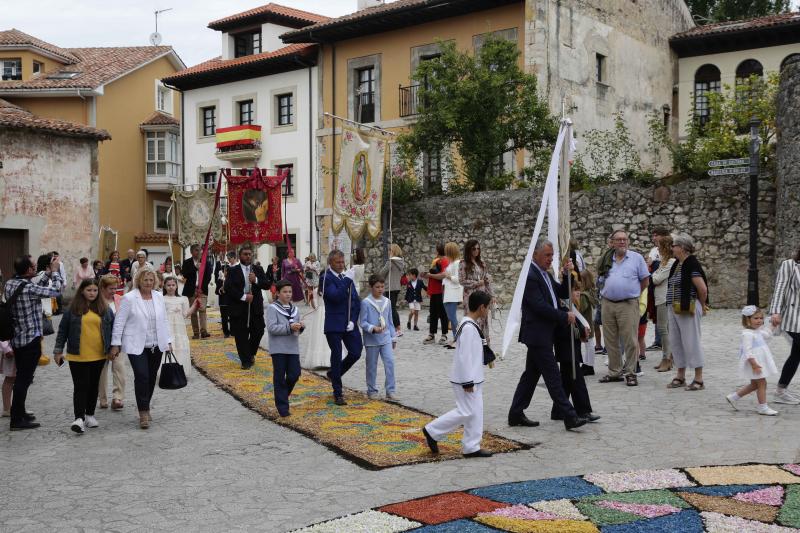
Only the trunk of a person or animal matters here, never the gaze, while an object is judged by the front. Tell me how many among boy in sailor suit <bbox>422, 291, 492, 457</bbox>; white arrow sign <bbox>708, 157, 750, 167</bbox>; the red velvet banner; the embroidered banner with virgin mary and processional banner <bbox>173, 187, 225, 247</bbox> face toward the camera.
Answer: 4

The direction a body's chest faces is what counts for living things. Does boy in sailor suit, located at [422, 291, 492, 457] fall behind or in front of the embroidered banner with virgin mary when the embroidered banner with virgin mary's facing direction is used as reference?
in front

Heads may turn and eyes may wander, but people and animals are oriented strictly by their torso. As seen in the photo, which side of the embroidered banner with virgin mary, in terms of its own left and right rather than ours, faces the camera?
front

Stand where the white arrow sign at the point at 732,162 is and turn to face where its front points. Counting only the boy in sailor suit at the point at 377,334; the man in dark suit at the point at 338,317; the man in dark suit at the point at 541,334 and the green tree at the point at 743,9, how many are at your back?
1

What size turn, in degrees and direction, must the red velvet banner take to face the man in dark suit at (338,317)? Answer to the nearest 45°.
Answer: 0° — it already faces them

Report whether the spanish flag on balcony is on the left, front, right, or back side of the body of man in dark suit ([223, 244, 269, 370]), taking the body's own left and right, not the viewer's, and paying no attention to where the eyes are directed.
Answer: back

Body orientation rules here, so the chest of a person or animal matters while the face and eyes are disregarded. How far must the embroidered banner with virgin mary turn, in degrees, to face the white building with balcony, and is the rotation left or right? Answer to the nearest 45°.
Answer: approximately 180°

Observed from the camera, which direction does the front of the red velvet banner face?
facing the viewer

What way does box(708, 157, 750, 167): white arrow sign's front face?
toward the camera
